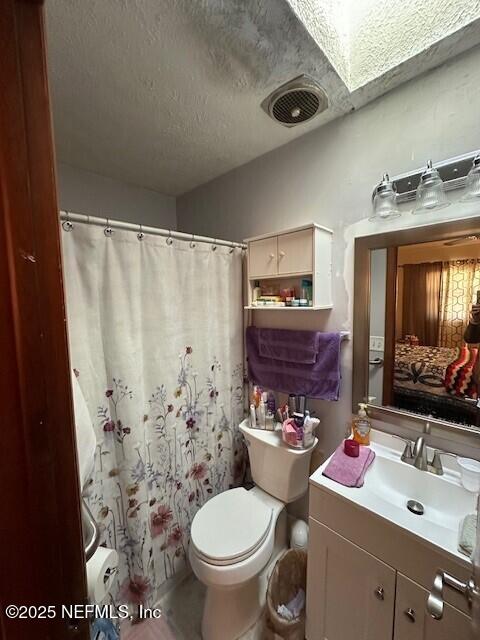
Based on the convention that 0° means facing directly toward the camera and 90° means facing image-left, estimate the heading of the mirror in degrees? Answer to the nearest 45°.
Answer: approximately 45°

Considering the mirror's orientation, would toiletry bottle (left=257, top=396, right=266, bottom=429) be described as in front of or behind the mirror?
in front

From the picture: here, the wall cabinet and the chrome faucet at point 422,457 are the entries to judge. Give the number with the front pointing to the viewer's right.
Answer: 0

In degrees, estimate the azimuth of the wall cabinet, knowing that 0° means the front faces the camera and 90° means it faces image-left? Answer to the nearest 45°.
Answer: approximately 45°

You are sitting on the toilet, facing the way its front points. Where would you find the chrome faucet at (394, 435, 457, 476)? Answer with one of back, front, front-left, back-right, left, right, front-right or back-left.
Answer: back-left
